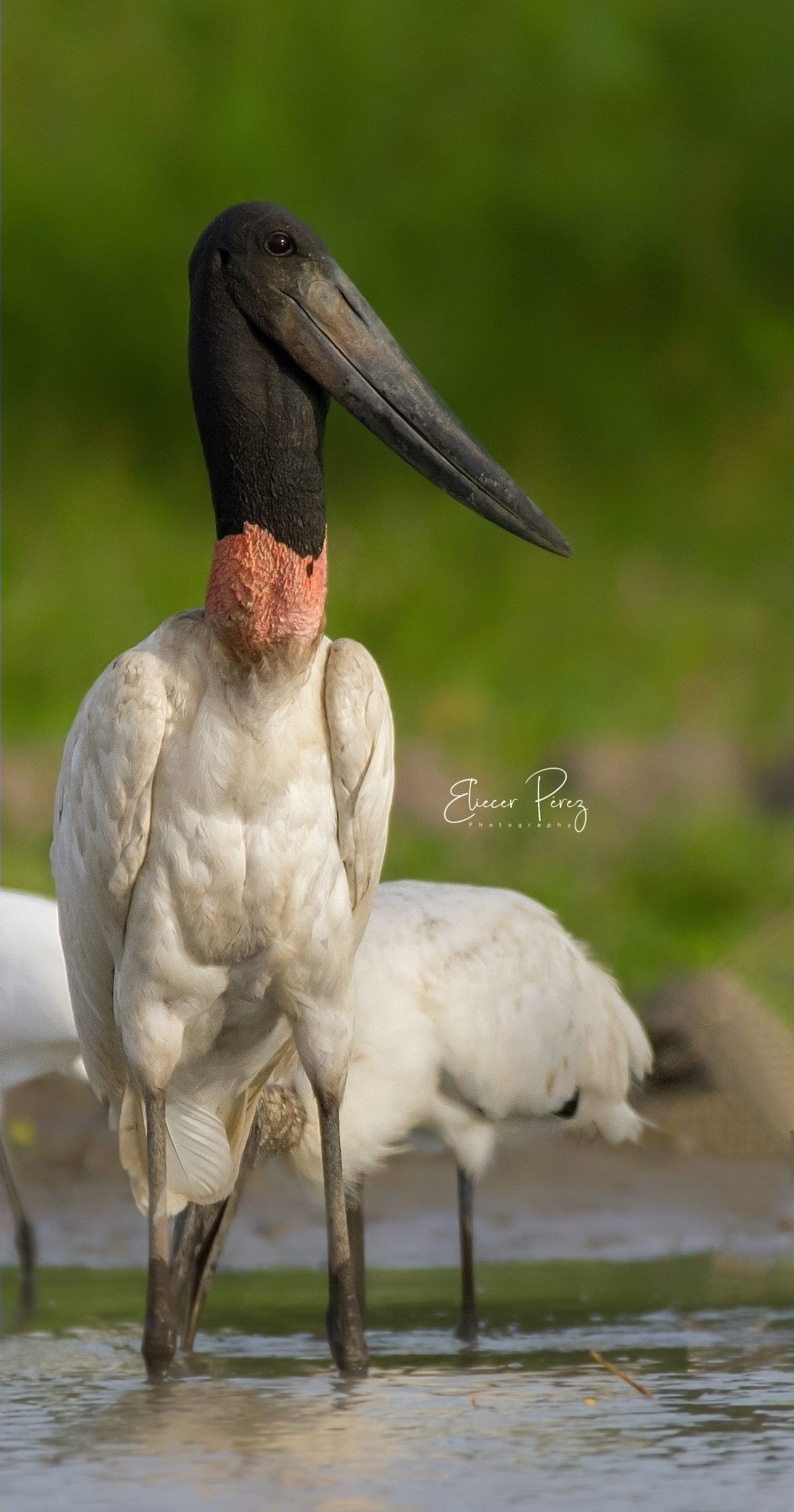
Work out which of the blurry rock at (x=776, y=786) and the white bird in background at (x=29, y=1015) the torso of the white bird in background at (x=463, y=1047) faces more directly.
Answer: the white bird in background

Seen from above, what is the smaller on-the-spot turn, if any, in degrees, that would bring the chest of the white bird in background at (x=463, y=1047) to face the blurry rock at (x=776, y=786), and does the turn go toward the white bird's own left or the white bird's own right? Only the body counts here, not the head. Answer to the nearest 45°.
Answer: approximately 90° to the white bird's own right

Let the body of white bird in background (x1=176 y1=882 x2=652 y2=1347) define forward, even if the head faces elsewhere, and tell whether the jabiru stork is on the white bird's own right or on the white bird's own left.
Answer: on the white bird's own left

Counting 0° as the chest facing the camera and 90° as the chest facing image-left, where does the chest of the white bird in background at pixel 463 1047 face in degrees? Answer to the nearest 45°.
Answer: approximately 90°

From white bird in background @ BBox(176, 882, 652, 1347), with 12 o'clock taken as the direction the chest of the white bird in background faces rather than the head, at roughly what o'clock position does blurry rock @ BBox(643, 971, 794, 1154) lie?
The blurry rock is roughly at 4 o'clock from the white bird in background.
